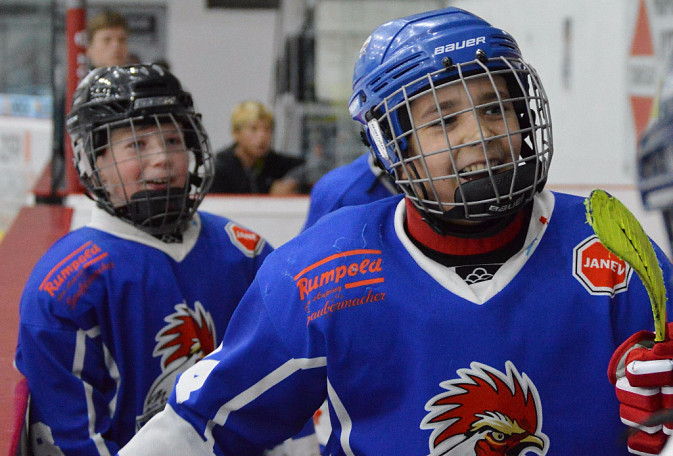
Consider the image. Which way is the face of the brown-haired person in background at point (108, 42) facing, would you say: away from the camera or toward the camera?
toward the camera

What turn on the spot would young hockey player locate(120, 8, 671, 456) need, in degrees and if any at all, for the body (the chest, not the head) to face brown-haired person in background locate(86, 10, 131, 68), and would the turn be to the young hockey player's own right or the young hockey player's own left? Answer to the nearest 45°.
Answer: approximately 135° to the young hockey player's own right

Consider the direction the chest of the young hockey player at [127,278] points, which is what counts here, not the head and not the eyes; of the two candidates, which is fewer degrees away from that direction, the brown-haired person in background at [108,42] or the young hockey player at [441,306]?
the young hockey player

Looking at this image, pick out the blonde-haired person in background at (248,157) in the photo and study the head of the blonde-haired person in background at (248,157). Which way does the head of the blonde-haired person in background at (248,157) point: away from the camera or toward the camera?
toward the camera

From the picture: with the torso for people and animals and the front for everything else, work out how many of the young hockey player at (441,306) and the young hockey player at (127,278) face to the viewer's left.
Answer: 0

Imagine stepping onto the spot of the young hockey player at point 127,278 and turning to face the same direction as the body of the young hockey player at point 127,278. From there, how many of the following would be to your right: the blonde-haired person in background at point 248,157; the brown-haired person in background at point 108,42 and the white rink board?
0

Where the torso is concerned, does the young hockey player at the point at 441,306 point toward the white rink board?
no

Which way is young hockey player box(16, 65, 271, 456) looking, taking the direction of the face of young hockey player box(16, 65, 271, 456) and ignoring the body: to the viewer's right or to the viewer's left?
to the viewer's right

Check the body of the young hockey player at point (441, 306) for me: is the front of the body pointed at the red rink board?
no

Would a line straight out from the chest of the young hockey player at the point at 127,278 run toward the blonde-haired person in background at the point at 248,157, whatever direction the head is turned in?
no

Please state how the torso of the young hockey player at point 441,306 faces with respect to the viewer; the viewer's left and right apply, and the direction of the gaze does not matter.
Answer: facing the viewer

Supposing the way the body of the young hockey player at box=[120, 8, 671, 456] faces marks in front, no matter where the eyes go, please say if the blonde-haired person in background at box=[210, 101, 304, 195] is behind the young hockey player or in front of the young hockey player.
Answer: behind

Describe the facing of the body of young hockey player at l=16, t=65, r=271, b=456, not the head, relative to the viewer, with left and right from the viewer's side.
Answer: facing the viewer and to the right of the viewer
